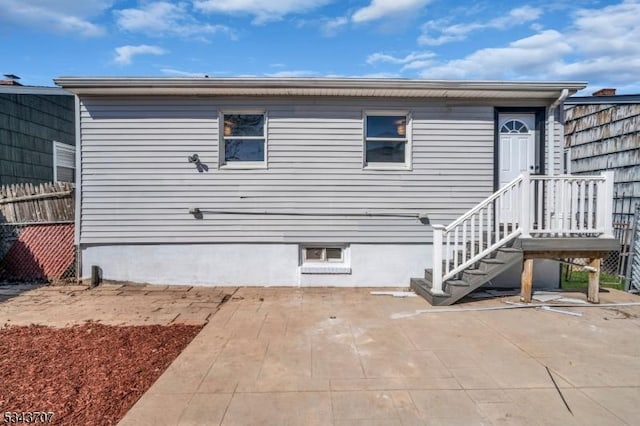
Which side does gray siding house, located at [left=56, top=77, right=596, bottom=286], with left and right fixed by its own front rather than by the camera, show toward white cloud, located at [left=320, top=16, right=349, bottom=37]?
back

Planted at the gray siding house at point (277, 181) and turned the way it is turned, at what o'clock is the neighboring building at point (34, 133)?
The neighboring building is roughly at 4 o'clock from the gray siding house.

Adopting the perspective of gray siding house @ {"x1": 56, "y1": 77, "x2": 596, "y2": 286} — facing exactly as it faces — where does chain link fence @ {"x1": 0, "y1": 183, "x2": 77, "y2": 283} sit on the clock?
The chain link fence is roughly at 3 o'clock from the gray siding house.

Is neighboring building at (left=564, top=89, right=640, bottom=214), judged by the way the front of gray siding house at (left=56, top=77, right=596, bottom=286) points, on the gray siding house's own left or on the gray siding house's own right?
on the gray siding house's own left

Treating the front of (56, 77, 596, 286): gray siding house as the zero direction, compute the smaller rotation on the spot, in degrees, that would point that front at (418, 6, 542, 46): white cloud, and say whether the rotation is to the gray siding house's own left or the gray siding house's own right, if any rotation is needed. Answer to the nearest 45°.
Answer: approximately 135° to the gray siding house's own left

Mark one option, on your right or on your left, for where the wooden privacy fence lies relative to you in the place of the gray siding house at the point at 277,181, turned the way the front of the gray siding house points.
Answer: on your right
